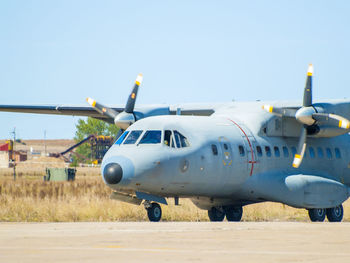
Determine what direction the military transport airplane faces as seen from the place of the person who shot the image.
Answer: facing the viewer and to the left of the viewer
